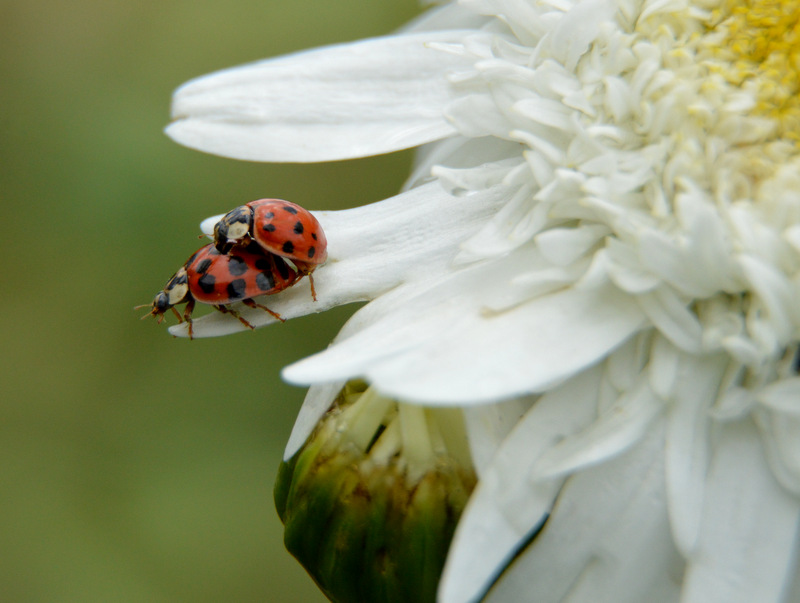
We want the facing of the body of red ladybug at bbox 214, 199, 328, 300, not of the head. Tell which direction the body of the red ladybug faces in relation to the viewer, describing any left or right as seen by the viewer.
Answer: facing to the left of the viewer

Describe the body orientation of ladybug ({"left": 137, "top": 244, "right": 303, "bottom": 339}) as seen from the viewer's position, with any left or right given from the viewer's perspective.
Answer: facing to the left of the viewer
